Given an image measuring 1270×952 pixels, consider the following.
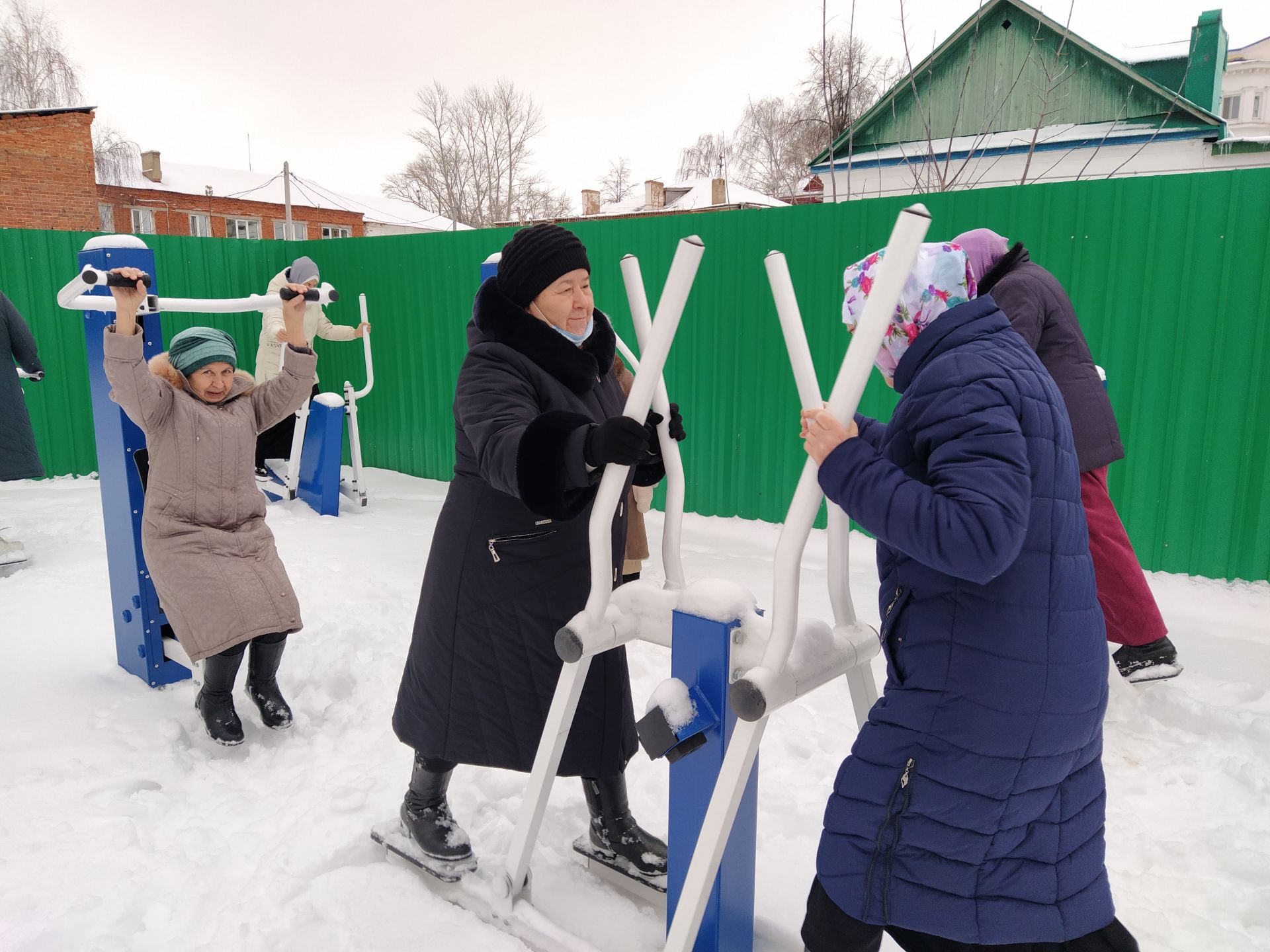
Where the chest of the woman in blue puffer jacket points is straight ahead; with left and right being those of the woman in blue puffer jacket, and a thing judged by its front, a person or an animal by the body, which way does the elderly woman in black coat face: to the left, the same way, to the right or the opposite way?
the opposite way

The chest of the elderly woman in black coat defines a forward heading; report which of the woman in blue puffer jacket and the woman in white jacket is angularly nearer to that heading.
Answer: the woman in blue puffer jacket

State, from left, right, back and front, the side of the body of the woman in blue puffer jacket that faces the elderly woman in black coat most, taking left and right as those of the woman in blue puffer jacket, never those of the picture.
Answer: front

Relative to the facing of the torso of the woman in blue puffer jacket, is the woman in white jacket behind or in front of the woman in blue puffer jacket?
in front

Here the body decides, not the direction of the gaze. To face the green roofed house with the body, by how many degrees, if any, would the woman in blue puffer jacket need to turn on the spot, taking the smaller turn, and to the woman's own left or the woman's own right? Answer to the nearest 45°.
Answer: approximately 90° to the woman's own right

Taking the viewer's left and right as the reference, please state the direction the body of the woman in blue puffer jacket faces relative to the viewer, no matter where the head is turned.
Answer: facing to the left of the viewer

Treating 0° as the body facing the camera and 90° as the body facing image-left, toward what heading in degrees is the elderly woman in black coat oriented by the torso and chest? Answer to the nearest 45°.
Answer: approximately 315°

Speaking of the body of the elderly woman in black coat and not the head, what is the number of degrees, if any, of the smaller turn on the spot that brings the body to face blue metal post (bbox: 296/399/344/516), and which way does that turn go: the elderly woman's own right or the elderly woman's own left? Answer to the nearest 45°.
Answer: approximately 135° to the elderly woman's own left

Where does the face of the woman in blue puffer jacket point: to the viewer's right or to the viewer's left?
to the viewer's left

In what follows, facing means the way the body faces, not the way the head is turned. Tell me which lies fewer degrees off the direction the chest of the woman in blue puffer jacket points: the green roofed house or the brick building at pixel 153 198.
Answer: the brick building

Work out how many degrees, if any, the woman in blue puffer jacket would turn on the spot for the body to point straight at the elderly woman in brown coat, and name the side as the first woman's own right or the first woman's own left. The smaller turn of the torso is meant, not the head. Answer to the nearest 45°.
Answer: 0° — they already face them
